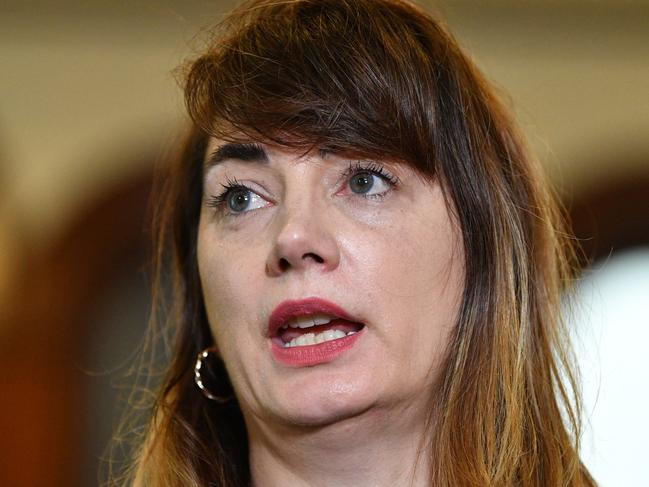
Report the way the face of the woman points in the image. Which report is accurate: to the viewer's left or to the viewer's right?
to the viewer's left
